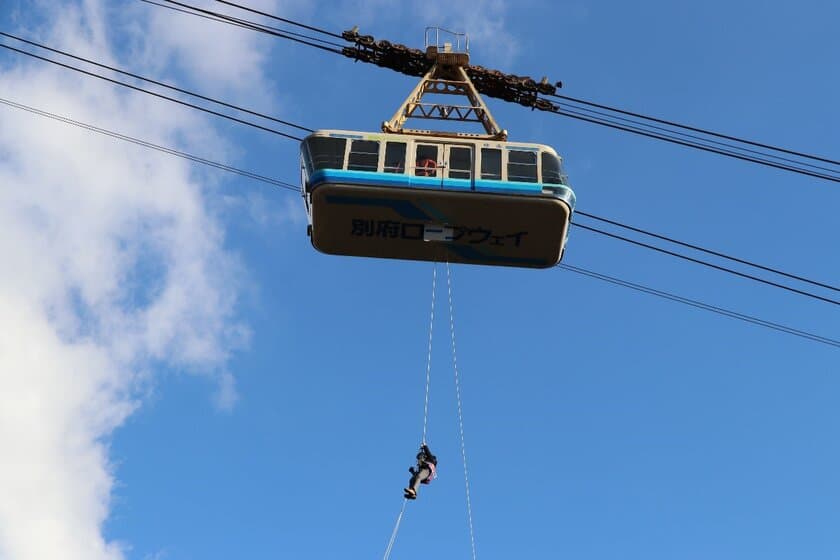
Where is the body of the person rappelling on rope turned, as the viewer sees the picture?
to the viewer's left
